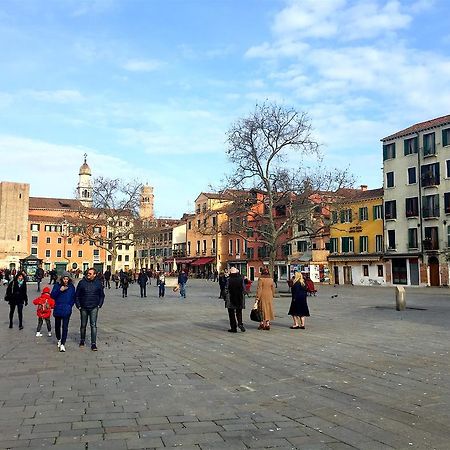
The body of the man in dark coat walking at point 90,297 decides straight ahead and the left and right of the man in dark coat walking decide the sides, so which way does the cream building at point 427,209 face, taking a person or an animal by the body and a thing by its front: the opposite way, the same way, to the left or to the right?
to the right

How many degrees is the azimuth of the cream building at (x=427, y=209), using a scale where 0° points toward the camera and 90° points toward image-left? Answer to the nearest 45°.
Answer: approximately 45°

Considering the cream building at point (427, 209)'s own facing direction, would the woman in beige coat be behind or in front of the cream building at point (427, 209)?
in front

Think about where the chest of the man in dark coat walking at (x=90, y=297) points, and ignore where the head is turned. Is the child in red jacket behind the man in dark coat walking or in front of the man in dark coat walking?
behind

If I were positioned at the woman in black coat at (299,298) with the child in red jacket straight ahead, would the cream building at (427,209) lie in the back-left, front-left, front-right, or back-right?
back-right

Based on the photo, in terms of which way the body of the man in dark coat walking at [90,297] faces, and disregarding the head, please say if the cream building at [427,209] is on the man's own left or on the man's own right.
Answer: on the man's own left

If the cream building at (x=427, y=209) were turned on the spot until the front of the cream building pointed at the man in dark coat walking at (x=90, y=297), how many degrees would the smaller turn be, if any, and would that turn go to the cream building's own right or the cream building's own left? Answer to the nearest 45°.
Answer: approximately 45° to the cream building's own left
